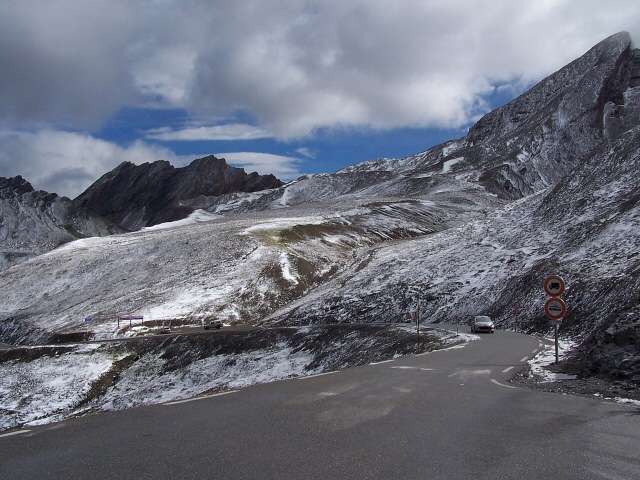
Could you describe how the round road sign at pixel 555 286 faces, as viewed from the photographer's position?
facing the viewer

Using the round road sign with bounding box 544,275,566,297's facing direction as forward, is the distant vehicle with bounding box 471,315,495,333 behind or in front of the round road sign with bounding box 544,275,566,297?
behind

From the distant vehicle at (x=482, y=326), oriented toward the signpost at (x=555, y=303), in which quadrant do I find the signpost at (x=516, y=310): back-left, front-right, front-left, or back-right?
back-left

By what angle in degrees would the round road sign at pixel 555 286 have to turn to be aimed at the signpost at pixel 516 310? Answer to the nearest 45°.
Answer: approximately 180°
